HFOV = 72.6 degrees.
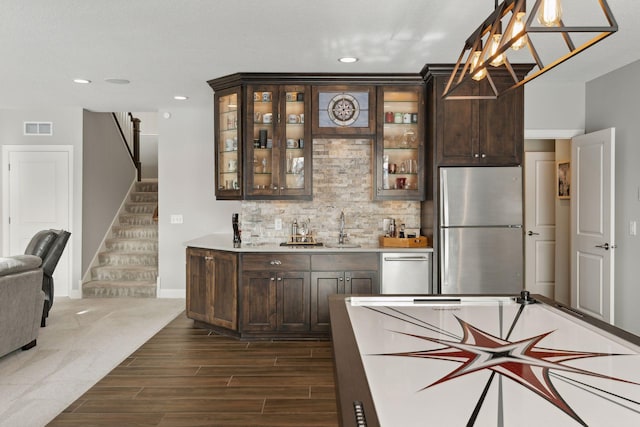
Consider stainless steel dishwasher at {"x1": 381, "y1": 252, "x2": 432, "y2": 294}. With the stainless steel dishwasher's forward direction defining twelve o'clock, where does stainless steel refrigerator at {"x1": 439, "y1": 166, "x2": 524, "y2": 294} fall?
The stainless steel refrigerator is roughly at 9 o'clock from the stainless steel dishwasher.

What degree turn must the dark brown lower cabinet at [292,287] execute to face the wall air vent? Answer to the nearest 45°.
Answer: approximately 135° to its right

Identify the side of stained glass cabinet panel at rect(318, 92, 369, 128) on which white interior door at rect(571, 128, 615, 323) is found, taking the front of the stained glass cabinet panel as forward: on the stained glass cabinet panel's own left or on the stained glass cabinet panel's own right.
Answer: on the stained glass cabinet panel's own left

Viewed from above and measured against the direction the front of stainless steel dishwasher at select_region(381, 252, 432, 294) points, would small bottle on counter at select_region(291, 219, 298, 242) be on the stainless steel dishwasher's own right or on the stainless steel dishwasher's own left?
on the stainless steel dishwasher's own right

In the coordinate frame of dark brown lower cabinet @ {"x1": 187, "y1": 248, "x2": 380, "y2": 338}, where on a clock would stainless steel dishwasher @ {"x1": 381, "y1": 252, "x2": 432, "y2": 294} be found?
The stainless steel dishwasher is roughly at 9 o'clock from the dark brown lower cabinet.

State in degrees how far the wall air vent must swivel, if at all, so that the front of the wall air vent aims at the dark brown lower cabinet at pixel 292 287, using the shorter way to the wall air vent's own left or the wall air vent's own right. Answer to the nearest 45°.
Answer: approximately 45° to the wall air vent's own left

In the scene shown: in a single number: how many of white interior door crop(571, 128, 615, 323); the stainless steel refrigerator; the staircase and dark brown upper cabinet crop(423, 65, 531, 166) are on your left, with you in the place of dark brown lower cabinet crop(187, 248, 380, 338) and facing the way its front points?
3

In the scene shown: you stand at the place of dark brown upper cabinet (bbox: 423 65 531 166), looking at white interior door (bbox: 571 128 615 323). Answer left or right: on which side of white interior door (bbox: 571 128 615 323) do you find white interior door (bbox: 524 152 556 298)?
left

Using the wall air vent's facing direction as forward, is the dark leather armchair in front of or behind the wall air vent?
in front

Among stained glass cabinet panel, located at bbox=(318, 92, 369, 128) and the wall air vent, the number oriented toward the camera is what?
2

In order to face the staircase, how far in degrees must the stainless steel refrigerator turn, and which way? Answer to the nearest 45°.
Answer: approximately 90° to its right
